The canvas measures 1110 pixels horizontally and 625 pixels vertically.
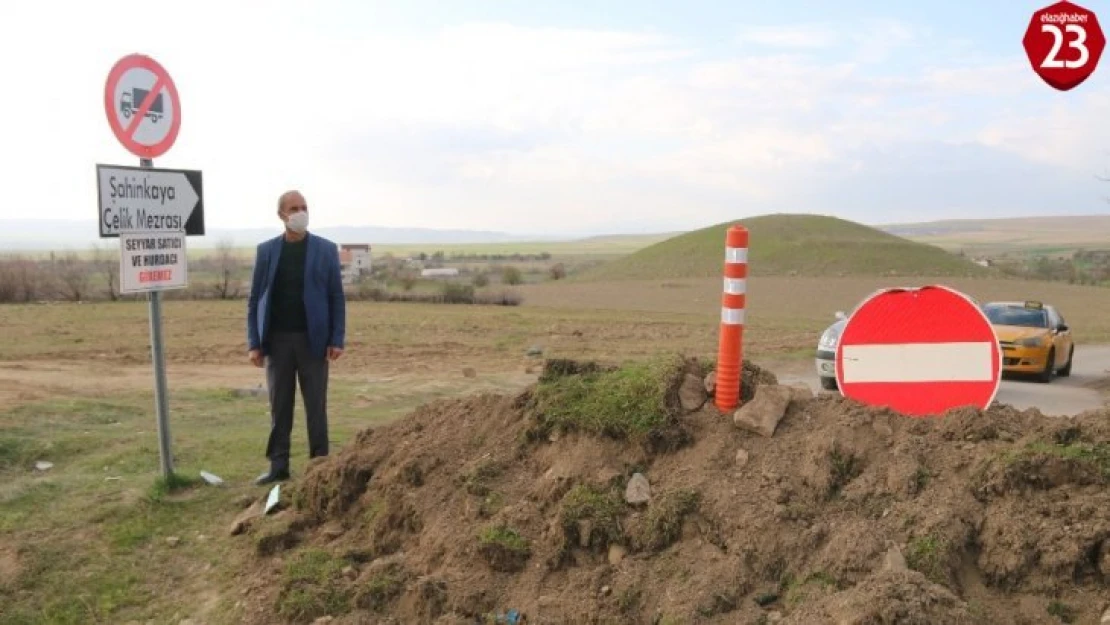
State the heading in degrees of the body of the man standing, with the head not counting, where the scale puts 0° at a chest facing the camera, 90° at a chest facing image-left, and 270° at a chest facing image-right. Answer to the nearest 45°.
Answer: approximately 0°

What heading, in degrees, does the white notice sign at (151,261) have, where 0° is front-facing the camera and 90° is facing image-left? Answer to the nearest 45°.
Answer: approximately 0°

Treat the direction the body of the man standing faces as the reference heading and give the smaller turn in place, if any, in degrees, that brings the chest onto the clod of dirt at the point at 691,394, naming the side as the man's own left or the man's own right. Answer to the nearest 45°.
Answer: approximately 45° to the man's own left

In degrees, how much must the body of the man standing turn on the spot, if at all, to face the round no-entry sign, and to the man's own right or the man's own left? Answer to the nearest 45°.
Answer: approximately 45° to the man's own left

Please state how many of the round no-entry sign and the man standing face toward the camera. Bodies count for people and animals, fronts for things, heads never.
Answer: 2

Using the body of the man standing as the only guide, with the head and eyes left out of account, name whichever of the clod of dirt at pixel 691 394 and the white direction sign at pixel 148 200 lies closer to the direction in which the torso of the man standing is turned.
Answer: the clod of dirt
